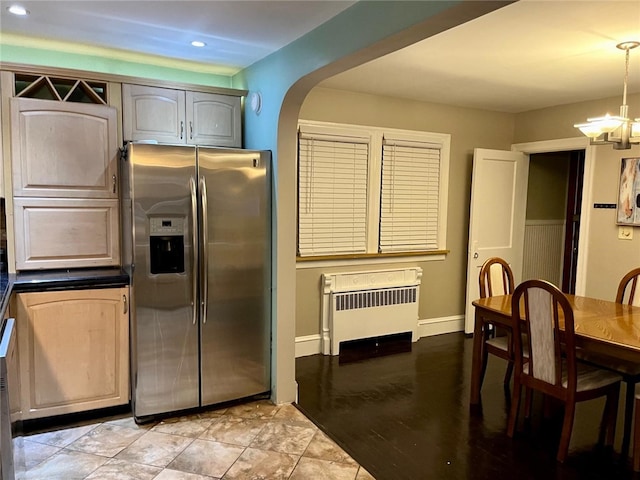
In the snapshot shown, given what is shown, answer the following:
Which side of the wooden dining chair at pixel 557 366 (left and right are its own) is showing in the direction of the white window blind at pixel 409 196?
left

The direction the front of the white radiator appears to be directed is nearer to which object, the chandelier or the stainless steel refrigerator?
the chandelier

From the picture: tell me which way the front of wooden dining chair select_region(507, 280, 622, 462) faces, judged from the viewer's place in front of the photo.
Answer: facing away from the viewer and to the right of the viewer

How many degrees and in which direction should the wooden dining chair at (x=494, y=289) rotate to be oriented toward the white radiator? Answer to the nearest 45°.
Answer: approximately 135° to its right
